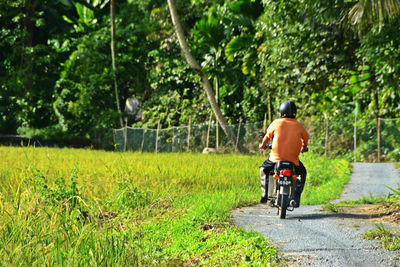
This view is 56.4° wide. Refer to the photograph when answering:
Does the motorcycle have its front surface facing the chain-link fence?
yes

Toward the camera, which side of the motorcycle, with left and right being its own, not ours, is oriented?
back
